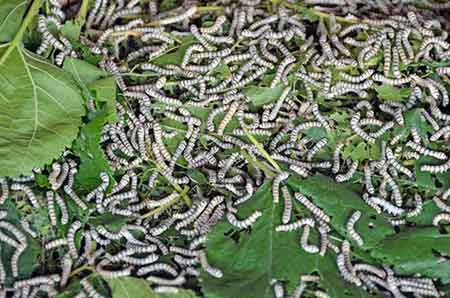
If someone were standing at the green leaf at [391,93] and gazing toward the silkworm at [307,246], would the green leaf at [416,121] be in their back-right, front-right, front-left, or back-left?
front-left

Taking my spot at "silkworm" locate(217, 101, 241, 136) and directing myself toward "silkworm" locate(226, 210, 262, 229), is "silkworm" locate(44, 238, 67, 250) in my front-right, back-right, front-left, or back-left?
front-right

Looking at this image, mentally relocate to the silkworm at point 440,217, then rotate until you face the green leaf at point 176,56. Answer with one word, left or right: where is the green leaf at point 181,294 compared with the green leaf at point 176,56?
left

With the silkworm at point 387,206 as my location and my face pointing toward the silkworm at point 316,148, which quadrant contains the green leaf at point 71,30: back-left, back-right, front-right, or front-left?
front-left
